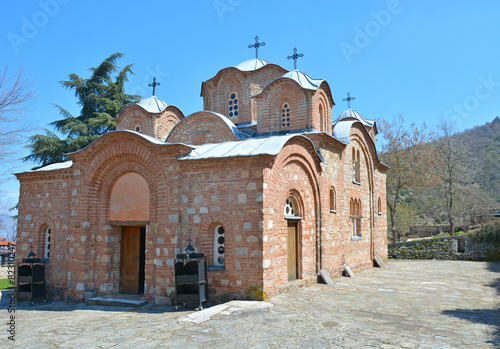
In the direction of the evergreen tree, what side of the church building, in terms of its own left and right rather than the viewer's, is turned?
right

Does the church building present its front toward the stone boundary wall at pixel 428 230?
no

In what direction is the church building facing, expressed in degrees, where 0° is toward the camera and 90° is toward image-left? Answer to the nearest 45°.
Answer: approximately 45°

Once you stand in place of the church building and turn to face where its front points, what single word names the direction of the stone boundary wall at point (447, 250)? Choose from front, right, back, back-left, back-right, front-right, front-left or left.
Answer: back

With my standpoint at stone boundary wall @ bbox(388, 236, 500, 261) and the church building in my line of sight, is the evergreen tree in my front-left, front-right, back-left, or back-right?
front-right
